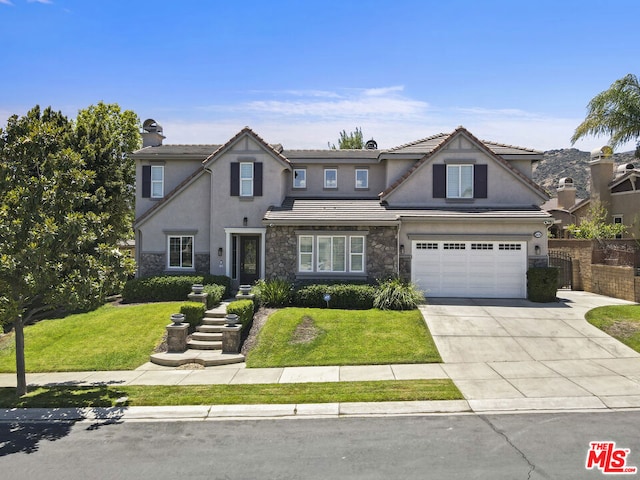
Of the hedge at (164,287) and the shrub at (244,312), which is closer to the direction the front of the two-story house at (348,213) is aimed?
the shrub

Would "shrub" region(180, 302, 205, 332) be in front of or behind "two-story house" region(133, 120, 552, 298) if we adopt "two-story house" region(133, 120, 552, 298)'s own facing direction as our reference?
in front

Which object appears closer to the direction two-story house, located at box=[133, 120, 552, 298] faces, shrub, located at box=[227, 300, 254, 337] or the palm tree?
the shrub

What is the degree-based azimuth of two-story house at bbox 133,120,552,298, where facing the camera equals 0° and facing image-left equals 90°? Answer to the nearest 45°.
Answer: approximately 0°

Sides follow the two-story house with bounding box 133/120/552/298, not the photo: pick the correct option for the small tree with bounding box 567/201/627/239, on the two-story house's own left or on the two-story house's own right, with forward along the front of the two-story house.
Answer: on the two-story house's own left

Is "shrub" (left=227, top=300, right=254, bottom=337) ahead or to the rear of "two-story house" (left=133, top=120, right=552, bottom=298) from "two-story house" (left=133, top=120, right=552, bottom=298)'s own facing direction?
ahead

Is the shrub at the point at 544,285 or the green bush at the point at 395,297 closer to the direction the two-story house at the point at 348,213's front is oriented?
the green bush

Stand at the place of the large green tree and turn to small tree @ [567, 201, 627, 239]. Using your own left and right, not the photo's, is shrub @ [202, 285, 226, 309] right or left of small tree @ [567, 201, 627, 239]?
left

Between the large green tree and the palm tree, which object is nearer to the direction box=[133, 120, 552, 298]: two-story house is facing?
the large green tree

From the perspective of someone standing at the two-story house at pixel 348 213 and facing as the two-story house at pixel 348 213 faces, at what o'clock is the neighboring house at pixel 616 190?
The neighboring house is roughly at 8 o'clock from the two-story house.

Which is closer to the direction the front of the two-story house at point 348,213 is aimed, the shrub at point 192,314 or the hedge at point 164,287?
the shrub

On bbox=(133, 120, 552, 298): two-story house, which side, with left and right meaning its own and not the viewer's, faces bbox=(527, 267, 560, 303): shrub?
left
